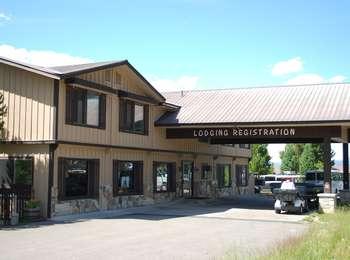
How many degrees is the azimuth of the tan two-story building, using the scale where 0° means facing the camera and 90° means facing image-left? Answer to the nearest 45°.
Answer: approximately 315°

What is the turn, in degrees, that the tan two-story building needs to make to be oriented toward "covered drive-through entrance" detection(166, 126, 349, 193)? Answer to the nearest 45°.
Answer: approximately 45° to its left

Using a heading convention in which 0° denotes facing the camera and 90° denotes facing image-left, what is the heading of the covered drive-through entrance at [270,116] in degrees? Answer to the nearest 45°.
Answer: approximately 0°
